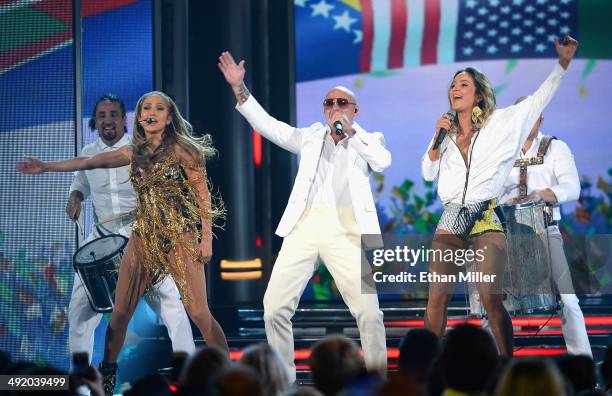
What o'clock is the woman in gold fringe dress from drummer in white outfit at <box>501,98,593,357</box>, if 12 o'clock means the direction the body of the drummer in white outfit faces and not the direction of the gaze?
The woman in gold fringe dress is roughly at 1 o'clock from the drummer in white outfit.

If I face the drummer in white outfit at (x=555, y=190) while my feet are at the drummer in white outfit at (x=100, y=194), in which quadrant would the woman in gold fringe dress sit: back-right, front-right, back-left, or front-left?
front-right

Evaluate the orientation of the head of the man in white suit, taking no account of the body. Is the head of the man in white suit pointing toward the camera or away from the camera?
toward the camera

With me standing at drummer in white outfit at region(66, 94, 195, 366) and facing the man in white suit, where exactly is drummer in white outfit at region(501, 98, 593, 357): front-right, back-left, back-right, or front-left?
front-left

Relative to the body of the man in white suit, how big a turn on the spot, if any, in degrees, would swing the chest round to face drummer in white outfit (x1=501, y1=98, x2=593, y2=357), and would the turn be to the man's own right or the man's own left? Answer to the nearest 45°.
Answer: approximately 90° to the man's own left

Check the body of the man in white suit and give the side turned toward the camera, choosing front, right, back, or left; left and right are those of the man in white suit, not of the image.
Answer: front

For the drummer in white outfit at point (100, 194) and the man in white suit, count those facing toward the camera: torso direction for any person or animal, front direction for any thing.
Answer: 2

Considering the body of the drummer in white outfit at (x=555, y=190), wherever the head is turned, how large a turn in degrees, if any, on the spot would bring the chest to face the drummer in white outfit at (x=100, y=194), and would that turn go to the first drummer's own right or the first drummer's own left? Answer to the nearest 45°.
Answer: approximately 45° to the first drummer's own right

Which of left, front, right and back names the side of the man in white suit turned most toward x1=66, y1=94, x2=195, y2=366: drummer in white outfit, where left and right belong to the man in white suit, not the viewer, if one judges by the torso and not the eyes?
right

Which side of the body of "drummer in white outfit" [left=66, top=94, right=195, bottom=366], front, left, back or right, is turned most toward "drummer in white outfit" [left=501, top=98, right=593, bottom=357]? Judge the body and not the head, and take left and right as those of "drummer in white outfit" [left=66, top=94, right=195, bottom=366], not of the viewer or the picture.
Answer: left

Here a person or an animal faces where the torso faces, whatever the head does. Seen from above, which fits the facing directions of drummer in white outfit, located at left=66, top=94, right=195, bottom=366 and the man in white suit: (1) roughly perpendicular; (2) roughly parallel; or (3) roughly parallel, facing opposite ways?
roughly parallel

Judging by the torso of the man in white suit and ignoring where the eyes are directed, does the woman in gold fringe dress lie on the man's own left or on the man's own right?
on the man's own right

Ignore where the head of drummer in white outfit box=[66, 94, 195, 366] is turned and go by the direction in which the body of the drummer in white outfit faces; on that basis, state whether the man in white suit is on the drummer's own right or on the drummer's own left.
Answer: on the drummer's own left

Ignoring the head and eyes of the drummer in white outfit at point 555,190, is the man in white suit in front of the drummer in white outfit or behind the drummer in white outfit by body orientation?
in front
